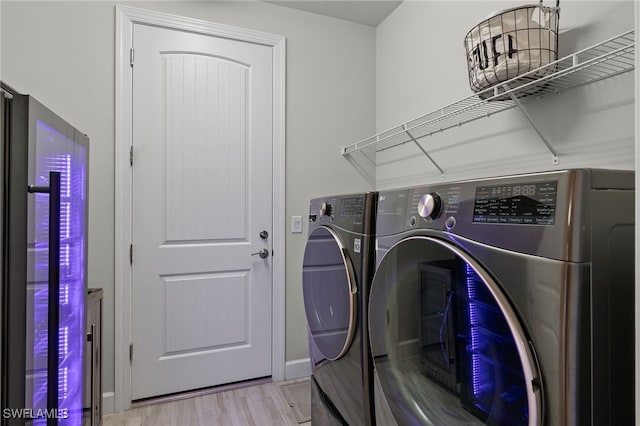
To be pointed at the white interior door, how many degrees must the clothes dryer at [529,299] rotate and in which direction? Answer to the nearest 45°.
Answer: approximately 90° to its right

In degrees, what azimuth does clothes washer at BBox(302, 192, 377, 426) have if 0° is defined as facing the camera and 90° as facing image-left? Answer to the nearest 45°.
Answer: approximately 45°

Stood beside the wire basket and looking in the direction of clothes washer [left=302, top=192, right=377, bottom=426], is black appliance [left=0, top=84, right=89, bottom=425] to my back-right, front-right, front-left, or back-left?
front-left

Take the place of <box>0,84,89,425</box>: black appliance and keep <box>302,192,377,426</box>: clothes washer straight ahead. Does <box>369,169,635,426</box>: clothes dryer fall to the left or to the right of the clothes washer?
right

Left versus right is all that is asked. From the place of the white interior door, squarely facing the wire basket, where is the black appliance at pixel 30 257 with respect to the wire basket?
right

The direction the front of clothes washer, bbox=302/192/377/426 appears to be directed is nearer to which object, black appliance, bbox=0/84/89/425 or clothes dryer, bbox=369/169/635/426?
the black appliance

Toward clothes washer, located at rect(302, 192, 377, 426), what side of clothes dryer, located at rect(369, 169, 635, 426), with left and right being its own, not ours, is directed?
right

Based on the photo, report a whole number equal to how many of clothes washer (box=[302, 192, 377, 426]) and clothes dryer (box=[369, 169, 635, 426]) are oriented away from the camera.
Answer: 0

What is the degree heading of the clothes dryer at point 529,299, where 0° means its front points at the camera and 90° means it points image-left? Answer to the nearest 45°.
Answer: approximately 45°

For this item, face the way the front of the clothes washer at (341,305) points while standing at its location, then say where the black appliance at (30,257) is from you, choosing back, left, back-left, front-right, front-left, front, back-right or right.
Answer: front

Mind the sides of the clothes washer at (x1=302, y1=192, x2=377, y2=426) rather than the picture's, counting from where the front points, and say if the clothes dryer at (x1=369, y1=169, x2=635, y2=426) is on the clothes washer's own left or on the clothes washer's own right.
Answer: on the clothes washer's own left

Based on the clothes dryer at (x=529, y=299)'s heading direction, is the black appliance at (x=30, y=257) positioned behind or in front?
in front

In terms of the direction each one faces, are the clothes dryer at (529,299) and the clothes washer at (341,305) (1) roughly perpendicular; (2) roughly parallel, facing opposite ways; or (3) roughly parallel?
roughly parallel
